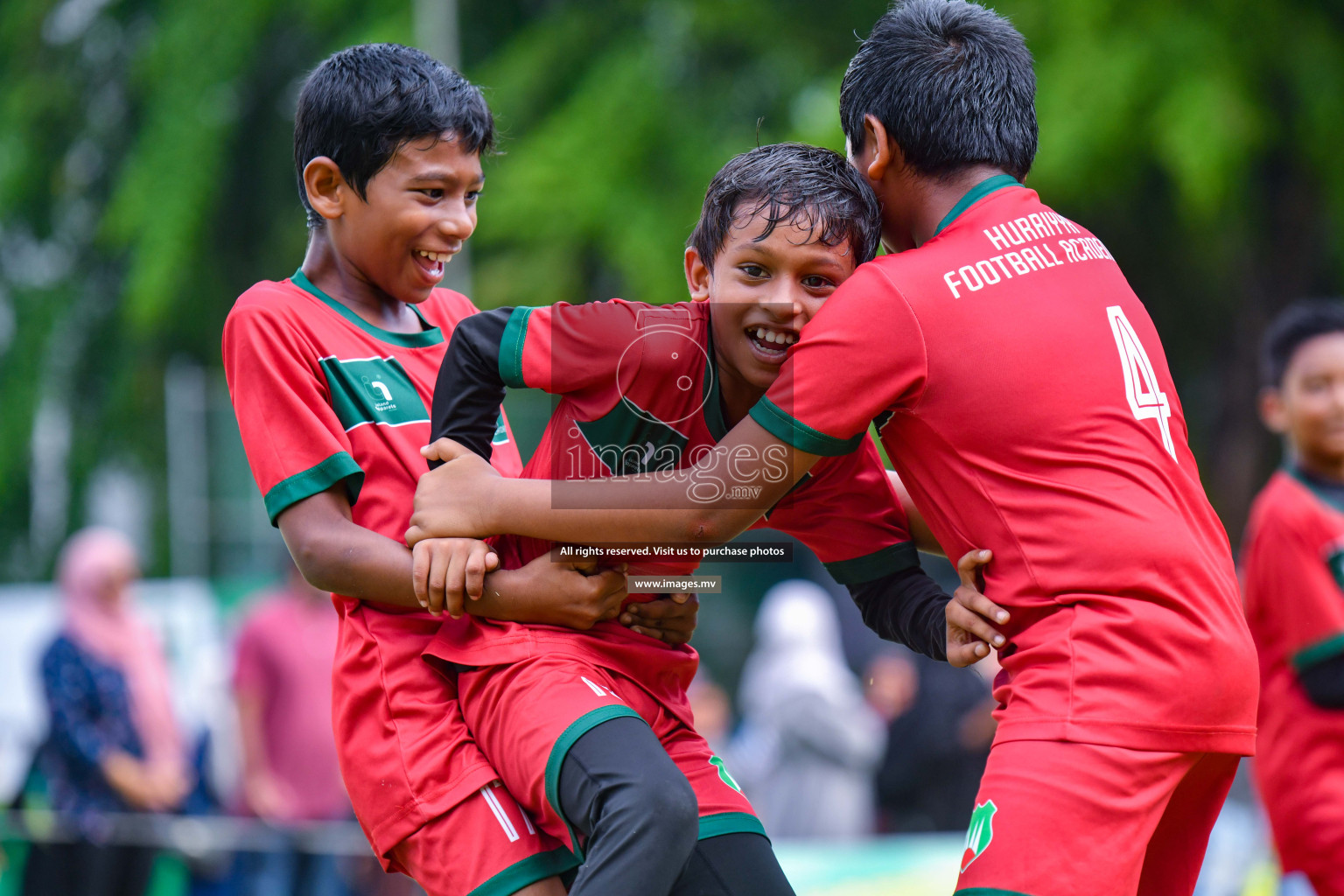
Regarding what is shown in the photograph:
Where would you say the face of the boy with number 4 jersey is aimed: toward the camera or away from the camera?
away from the camera

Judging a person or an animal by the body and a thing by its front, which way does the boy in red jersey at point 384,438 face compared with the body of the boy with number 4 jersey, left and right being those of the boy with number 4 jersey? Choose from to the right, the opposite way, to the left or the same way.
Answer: the opposite way

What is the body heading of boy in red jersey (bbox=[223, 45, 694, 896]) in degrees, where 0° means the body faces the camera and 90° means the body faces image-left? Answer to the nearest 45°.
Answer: approximately 315°

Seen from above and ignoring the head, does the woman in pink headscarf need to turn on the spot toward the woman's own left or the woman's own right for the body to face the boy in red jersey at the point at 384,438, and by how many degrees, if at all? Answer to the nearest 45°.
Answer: approximately 45° to the woman's own right

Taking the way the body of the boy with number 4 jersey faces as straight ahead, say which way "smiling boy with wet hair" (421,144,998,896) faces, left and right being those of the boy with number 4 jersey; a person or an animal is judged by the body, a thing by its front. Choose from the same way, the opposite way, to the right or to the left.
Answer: the opposite way

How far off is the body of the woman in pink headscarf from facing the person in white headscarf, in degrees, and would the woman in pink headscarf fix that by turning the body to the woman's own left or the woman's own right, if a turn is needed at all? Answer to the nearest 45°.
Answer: approximately 45° to the woman's own left

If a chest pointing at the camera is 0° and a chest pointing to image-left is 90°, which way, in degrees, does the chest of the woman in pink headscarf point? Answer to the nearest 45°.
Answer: approximately 315°
